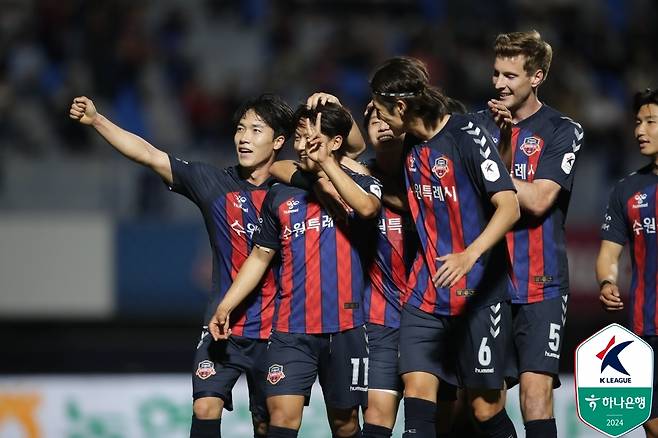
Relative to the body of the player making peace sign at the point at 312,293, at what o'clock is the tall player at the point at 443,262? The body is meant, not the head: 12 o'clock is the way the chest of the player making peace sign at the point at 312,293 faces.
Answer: the tall player at the point at 443,262 is roughly at 10 o'clock from the player making peace sign at the point at 312,293.

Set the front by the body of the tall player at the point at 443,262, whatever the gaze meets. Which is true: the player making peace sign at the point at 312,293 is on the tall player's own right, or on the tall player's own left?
on the tall player's own right

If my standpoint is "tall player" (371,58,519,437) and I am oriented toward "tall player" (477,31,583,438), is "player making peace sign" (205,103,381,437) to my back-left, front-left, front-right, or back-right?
back-left

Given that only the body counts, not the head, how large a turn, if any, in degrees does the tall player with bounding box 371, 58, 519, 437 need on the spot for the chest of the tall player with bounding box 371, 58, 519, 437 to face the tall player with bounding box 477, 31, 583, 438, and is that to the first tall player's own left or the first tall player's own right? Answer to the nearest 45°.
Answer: approximately 180°

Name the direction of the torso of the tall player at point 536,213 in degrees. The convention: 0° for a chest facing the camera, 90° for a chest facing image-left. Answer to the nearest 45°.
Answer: approximately 45°

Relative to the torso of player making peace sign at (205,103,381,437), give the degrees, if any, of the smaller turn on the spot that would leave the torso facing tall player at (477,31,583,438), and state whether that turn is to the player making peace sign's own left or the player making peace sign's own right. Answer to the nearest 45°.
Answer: approximately 90° to the player making peace sign's own left

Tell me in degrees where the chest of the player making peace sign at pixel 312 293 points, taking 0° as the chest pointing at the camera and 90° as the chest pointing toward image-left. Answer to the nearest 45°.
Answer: approximately 0°
